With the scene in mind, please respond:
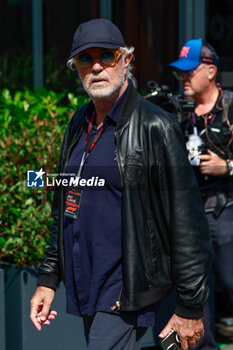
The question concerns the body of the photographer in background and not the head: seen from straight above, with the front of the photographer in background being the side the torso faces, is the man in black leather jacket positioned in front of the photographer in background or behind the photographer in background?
in front

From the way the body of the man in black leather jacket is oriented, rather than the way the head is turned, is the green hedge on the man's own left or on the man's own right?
on the man's own right

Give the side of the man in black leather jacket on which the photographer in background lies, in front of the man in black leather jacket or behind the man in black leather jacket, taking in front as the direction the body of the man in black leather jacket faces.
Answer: behind

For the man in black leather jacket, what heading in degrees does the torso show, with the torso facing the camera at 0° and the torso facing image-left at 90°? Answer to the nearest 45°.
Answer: approximately 45°

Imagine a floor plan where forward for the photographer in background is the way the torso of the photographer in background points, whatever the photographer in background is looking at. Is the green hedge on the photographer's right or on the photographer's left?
on the photographer's right
